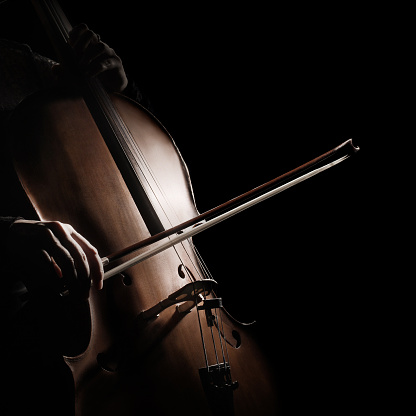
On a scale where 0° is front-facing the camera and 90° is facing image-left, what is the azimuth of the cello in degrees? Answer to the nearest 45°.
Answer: approximately 315°
